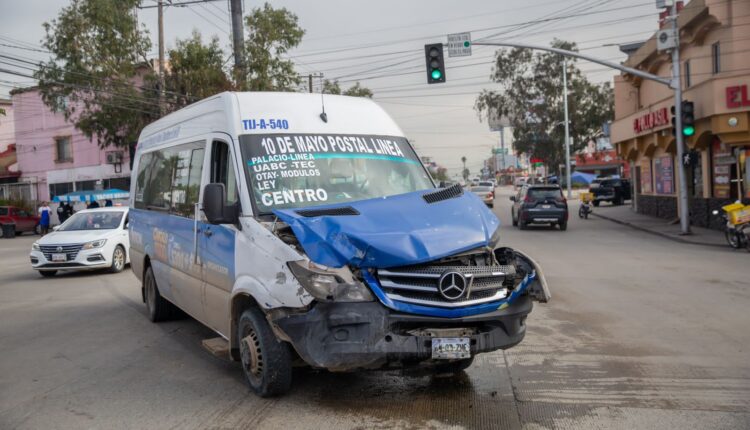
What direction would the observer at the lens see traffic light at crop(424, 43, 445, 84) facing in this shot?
facing the viewer

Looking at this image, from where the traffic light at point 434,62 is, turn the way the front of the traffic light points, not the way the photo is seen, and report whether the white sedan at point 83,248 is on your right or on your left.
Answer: on your right

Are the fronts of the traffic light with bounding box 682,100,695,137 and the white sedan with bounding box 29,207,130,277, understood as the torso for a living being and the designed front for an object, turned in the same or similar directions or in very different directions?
same or similar directions

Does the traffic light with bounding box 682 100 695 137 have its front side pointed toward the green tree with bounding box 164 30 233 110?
no

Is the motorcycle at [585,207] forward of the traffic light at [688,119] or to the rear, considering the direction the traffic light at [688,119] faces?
to the rear

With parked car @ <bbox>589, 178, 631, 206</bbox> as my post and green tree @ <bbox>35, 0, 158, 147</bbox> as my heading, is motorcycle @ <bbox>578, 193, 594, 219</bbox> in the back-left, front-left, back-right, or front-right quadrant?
front-left

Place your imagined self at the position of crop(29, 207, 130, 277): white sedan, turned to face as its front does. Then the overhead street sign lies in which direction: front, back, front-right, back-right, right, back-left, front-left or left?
back-left

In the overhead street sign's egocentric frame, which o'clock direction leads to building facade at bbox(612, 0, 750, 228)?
The building facade is roughly at 8 o'clock from the overhead street sign.

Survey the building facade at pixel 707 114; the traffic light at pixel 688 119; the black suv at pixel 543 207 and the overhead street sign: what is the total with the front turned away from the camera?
1

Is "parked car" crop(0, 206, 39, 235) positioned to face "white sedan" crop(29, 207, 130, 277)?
no

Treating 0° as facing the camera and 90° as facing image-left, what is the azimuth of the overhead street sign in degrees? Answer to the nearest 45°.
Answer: approximately 0°

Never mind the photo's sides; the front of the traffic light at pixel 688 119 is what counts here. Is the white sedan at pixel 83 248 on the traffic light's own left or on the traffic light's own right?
on the traffic light's own right

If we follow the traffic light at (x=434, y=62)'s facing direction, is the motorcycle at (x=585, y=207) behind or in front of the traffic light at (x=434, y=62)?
behind

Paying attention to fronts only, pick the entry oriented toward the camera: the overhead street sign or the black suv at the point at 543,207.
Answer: the overhead street sign

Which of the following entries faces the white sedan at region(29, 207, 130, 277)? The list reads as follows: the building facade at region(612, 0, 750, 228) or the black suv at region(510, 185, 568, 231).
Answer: the building facade

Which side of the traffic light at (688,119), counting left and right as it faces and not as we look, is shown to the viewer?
front

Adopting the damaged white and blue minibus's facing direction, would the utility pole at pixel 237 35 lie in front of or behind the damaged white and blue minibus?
behind

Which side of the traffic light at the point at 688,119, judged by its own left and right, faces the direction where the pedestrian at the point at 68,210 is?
right

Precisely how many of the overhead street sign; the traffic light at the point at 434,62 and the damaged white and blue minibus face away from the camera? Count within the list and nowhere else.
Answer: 0

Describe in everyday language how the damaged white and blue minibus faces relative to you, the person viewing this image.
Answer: facing the viewer and to the right of the viewer

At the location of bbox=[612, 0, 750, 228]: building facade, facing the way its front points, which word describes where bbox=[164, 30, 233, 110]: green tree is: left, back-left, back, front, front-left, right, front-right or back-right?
front-right

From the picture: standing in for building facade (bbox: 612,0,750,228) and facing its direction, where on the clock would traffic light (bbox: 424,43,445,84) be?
The traffic light is roughly at 12 o'clock from the building facade.
